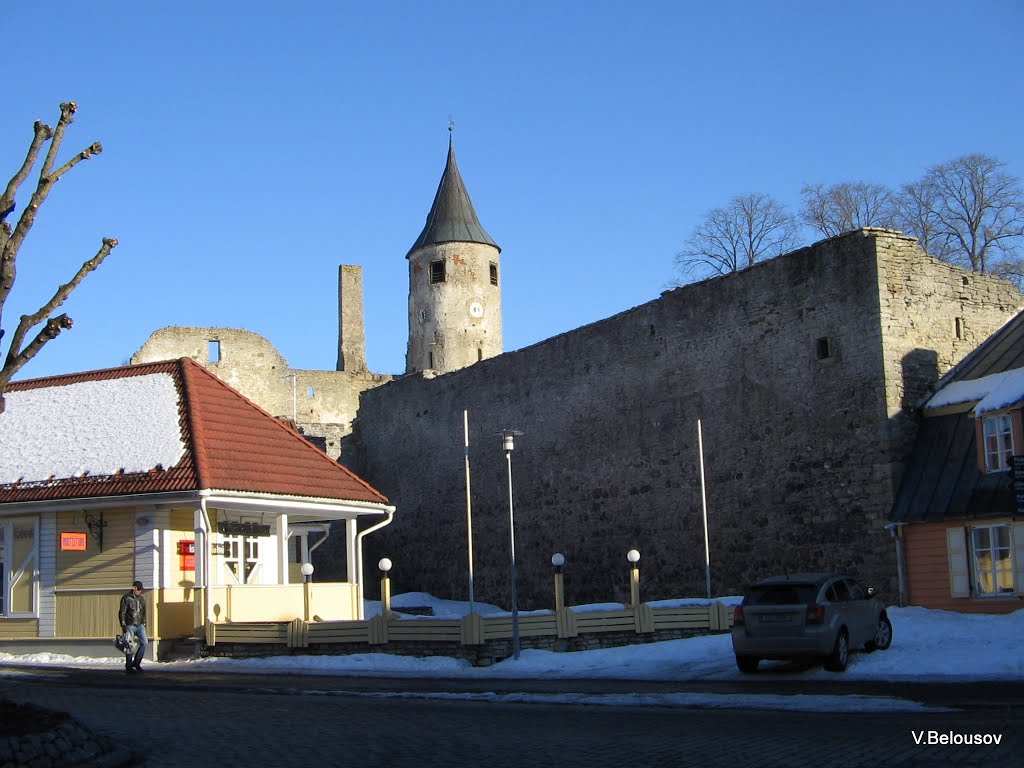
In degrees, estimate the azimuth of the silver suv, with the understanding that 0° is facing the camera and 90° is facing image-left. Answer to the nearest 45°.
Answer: approximately 225°

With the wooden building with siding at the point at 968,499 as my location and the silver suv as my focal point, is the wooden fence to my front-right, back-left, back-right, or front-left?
front-right

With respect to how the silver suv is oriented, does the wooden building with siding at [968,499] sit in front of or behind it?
in front

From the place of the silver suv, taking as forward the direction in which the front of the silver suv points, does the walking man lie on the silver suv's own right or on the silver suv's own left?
on the silver suv's own left

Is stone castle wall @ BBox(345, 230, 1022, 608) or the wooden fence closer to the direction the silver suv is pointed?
the stone castle wall

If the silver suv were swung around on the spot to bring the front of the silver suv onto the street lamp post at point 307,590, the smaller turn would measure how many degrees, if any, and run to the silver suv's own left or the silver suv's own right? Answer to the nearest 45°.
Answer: approximately 90° to the silver suv's own left

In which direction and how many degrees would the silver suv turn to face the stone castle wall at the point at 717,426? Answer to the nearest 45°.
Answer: approximately 45° to its left

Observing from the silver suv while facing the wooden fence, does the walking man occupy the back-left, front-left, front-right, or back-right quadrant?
front-left

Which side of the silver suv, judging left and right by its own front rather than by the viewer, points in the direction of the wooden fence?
left
